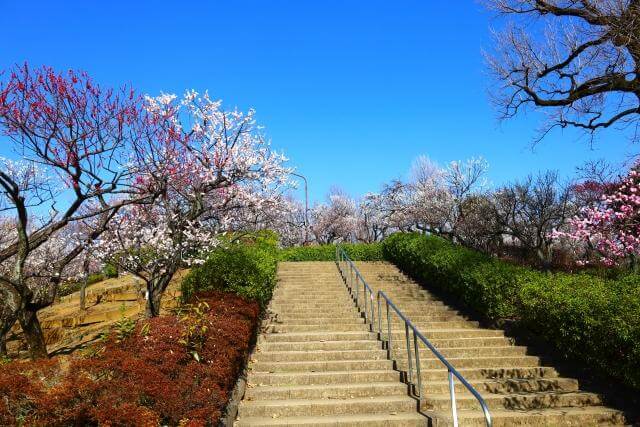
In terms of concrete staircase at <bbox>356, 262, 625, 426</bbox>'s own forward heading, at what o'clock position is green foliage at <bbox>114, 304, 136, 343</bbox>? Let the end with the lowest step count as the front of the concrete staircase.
The green foliage is roughly at 2 o'clock from the concrete staircase.

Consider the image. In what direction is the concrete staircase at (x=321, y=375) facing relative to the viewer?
toward the camera

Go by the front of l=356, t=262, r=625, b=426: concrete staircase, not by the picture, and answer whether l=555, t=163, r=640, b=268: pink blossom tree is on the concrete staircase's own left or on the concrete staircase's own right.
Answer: on the concrete staircase's own left

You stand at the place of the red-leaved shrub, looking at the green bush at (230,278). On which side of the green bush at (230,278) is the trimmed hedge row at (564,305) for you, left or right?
right

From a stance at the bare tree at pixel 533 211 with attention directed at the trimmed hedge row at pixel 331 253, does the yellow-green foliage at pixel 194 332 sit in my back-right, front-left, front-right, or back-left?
front-left

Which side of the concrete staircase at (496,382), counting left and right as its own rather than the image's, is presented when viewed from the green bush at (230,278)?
right

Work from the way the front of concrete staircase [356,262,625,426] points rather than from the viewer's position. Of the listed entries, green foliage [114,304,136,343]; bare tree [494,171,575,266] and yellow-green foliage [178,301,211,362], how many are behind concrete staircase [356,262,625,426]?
1

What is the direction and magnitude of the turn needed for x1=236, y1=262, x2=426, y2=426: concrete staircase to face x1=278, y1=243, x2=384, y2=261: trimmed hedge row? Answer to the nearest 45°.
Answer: approximately 180°

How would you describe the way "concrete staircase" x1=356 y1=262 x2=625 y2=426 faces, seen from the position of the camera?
facing the viewer

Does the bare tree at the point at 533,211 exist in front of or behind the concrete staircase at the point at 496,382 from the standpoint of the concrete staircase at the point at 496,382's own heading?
behind

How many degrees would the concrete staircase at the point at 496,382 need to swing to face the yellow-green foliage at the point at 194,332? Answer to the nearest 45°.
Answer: approximately 45° to its right
